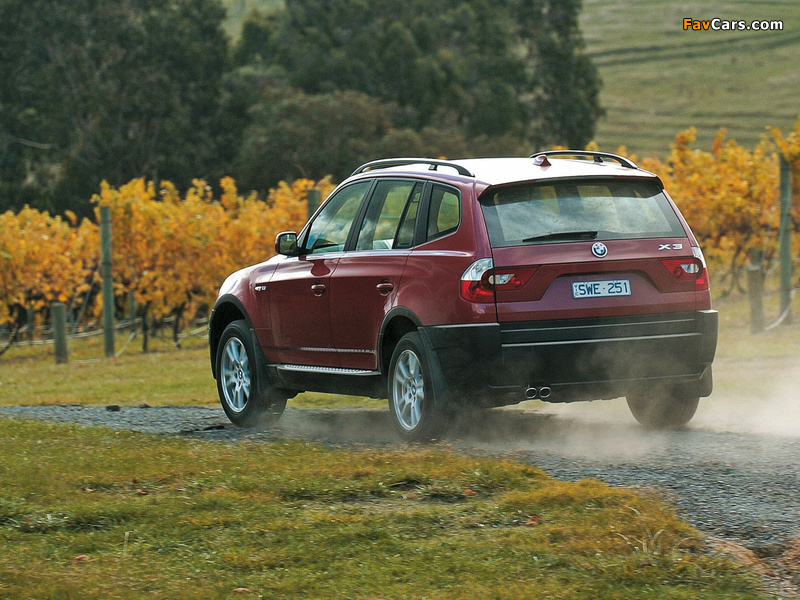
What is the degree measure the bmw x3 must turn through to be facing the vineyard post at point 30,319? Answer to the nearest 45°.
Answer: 0° — it already faces it

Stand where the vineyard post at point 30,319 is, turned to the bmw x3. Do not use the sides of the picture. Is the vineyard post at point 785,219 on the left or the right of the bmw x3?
left

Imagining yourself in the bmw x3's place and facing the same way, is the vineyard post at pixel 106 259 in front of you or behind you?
in front

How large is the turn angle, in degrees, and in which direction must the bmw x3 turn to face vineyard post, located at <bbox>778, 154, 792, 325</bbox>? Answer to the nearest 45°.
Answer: approximately 90° to its right

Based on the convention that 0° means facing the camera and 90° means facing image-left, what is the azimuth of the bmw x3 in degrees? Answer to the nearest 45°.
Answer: approximately 135°

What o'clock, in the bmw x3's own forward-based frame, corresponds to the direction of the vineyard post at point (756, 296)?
The vineyard post is roughly at 2 o'clock from the bmw x3.

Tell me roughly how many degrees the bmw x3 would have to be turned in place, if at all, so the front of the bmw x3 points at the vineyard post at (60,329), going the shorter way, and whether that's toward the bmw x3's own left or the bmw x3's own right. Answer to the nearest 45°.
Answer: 0° — it already faces it

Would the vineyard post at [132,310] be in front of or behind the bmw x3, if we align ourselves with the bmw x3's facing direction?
in front
